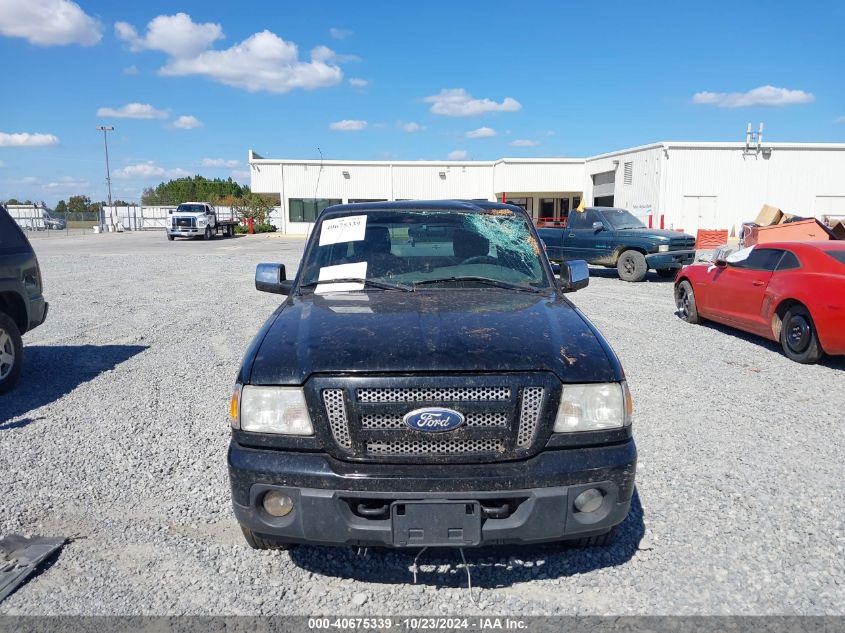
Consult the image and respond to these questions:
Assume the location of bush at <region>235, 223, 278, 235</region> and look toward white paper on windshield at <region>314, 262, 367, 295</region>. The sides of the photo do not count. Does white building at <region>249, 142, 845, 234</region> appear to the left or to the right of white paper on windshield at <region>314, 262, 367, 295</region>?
left

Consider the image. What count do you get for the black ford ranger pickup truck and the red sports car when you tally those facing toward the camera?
1

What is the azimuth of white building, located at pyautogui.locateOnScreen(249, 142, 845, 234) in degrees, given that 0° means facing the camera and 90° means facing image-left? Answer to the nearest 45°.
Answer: approximately 0°

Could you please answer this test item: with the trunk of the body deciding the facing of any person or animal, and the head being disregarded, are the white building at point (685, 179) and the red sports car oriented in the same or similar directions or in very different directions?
very different directions

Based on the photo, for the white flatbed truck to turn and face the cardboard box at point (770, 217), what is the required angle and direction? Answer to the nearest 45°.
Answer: approximately 90° to its left

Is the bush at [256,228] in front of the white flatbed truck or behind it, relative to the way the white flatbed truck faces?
behind

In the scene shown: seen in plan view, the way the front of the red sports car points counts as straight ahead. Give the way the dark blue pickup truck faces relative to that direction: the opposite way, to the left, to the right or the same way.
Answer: the opposite way

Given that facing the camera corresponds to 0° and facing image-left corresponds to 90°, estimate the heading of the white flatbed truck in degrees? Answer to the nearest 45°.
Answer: approximately 45°

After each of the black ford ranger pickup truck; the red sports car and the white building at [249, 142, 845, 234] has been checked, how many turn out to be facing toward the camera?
2

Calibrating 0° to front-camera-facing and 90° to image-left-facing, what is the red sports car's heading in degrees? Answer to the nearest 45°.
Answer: approximately 135°

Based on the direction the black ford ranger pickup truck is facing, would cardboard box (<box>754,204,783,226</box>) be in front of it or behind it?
behind
